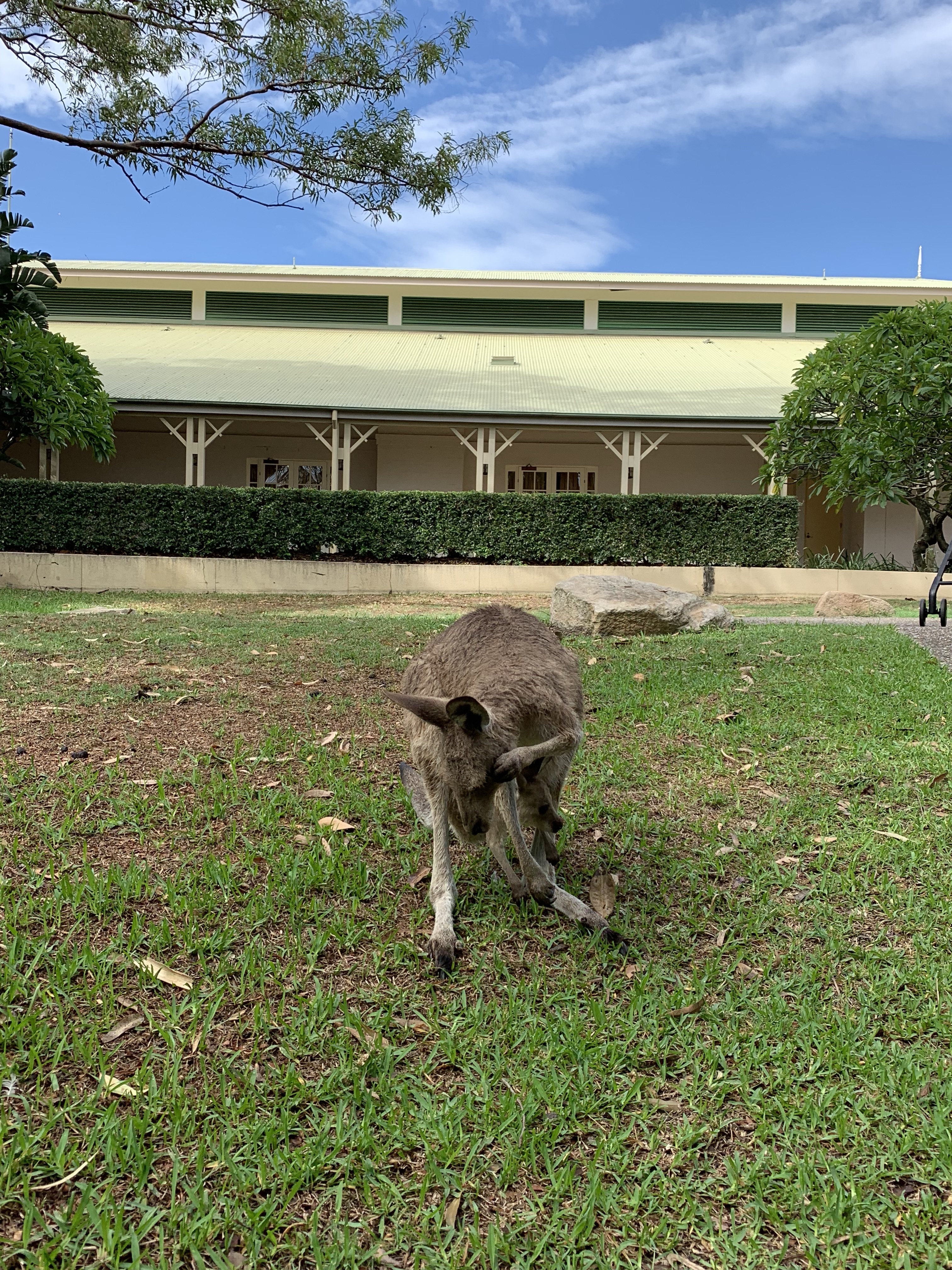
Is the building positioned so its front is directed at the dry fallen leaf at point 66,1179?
yes

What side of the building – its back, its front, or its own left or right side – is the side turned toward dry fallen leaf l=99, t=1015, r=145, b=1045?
front

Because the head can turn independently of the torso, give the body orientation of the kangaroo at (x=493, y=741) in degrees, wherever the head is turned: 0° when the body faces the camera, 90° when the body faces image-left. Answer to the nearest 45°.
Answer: approximately 0°

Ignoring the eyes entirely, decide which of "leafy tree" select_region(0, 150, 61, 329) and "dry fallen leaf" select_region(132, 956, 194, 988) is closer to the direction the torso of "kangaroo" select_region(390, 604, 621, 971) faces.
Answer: the dry fallen leaf

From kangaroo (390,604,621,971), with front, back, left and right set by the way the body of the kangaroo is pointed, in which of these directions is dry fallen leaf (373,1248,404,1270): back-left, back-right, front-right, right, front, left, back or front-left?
front

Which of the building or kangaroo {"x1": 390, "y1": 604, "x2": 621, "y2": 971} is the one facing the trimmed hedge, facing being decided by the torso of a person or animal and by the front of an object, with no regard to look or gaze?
the building

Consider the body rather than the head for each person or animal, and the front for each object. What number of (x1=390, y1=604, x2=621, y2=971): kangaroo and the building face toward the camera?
2

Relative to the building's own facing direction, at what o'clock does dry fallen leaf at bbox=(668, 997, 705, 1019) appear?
The dry fallen leaf is roughly at 12 o'clock from the building.

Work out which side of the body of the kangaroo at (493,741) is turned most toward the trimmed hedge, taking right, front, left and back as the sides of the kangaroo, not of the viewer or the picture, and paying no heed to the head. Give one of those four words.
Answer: back

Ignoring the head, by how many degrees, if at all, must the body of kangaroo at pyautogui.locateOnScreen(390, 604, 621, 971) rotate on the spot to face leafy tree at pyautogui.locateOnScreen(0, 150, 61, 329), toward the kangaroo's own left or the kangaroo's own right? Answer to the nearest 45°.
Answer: approximately 135° to the kangaroo's own right

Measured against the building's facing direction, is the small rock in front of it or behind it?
in front

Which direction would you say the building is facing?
toward the camera

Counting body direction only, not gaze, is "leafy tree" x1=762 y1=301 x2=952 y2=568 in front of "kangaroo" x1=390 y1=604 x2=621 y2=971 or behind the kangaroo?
behind

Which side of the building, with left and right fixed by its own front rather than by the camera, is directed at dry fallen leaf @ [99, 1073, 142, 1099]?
front
